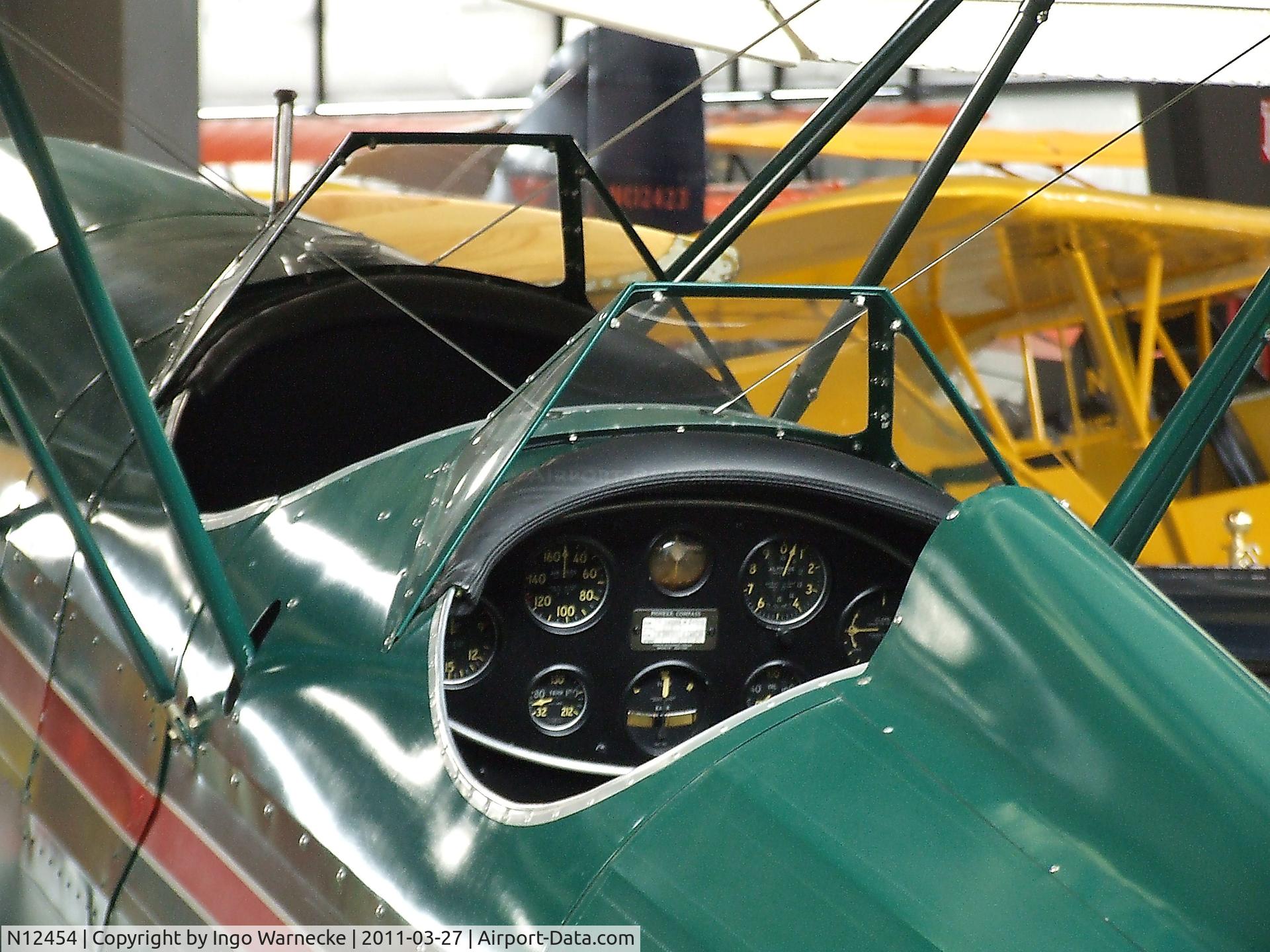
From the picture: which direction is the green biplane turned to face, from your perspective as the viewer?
facing away from the viewer and to the left of the viewer
